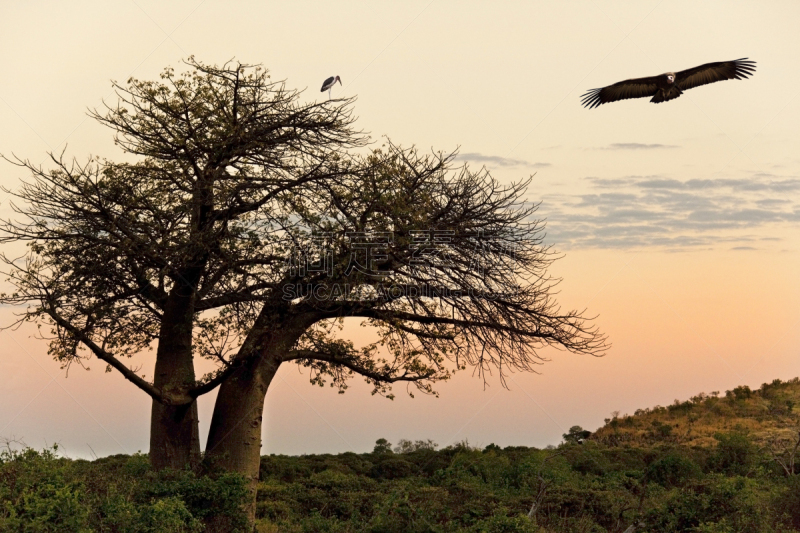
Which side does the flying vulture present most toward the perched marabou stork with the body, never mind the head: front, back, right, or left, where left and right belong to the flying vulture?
right

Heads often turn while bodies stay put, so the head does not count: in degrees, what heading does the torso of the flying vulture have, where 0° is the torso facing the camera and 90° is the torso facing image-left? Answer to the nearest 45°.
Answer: approximately 0°

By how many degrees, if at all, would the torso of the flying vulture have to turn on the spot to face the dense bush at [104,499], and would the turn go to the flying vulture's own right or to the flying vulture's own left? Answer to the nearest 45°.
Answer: approximately 45° to the flying vulture's own right
